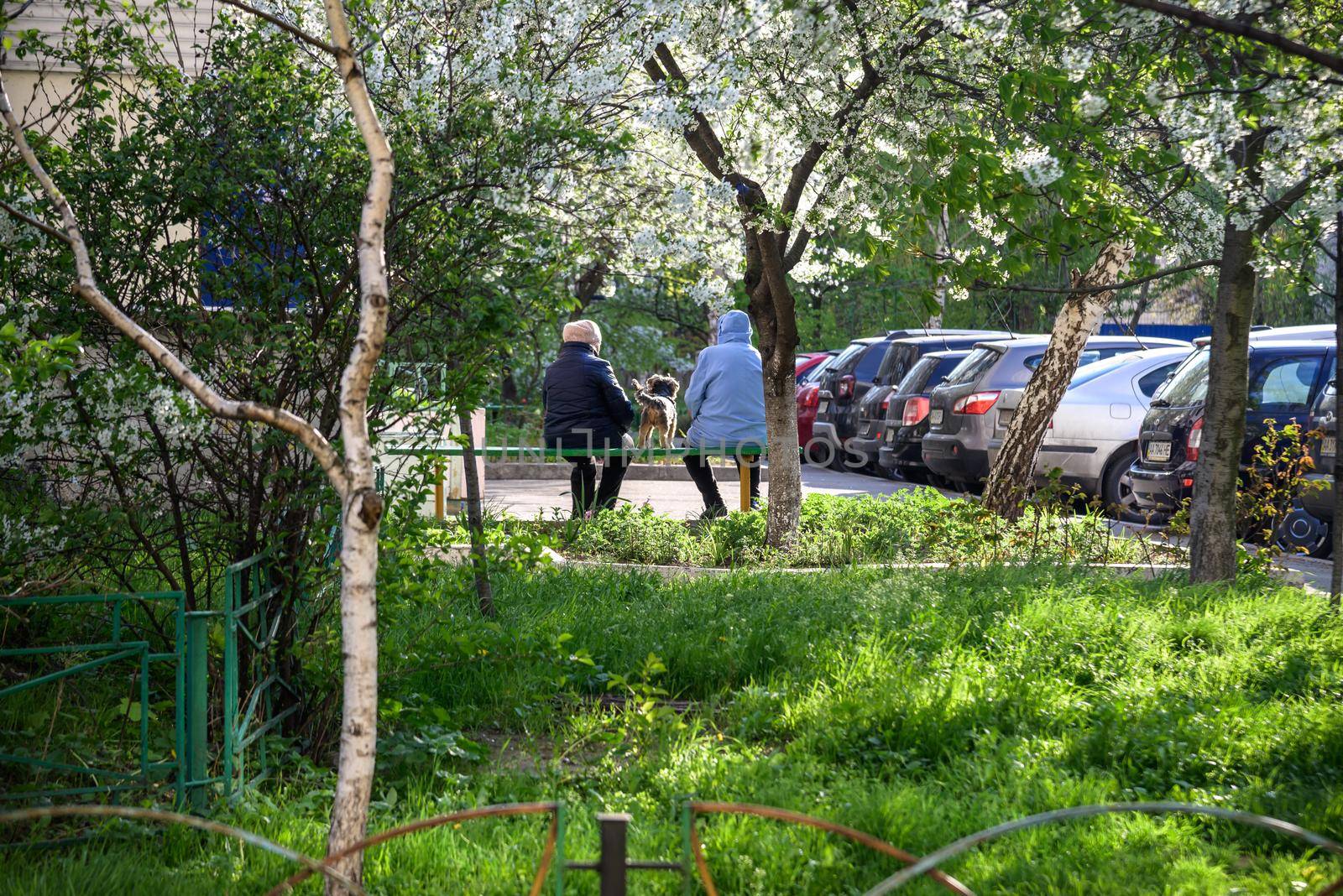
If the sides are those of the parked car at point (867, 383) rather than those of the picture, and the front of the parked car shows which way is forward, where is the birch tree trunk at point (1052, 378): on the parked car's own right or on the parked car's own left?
on the parked car's own right

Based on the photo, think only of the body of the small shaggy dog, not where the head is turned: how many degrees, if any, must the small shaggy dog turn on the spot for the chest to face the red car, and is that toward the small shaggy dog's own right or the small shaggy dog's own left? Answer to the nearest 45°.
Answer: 0° — it already faces it

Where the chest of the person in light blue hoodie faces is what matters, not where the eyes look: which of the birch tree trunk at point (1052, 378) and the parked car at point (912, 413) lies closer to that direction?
the parked car

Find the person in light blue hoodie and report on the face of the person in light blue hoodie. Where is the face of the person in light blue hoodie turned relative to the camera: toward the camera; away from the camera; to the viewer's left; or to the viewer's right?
away from the camera

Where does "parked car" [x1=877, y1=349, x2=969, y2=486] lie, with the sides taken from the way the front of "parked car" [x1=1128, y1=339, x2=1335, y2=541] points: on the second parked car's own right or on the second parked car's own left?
on the second parked car's own left

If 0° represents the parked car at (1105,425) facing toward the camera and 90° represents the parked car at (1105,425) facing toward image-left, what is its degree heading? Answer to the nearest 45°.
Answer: approximately 225°

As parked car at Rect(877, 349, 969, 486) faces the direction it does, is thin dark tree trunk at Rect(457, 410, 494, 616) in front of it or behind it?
behind

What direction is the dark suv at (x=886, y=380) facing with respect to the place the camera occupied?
facing away from the viewer and to the right of the viewer

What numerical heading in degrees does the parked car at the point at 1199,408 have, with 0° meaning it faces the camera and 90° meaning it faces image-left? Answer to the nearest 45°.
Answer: approximately 225°

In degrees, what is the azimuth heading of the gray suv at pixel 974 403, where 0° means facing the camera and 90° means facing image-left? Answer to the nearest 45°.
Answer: approximately 225°

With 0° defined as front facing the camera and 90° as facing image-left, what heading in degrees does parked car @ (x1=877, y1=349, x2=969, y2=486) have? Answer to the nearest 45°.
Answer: approximately 225°

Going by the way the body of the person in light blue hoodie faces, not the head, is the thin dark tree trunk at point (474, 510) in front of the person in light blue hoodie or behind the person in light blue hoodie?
behind

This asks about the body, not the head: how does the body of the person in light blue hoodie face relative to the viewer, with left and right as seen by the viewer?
facing away from the viewer

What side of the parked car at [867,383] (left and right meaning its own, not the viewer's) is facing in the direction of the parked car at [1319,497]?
right
